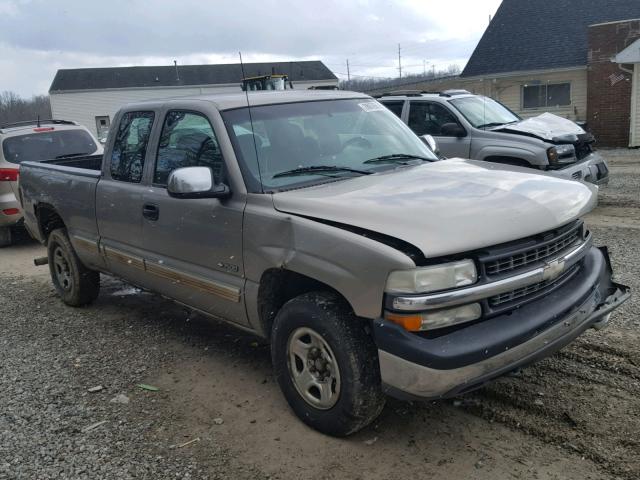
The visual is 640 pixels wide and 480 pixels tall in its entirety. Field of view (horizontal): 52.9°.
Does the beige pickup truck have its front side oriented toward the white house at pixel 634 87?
no

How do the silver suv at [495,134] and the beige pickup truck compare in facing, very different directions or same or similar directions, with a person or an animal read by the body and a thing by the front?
same or similar directions

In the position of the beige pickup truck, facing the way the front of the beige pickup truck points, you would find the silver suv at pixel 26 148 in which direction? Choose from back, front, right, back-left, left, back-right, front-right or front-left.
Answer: back

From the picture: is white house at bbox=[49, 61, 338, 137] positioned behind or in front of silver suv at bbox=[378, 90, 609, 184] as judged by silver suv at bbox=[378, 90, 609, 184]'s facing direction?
behind

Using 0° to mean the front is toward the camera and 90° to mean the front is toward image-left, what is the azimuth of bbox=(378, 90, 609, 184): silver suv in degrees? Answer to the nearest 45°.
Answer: approximately 315°

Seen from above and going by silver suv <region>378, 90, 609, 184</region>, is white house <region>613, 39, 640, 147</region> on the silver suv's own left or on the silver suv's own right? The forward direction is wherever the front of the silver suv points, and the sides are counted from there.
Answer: on the silver suv's own left

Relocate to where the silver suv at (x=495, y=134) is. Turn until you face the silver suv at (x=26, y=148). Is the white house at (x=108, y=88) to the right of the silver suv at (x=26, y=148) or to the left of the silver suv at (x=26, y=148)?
right

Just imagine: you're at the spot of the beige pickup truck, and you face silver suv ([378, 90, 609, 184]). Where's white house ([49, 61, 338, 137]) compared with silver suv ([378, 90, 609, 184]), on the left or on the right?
left

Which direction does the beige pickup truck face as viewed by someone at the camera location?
facing the viewer and to the right of the viewer

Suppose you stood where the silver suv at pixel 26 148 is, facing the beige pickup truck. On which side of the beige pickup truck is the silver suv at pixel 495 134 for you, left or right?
left

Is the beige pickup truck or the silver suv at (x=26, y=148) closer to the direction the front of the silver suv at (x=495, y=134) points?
the beige pickup truck

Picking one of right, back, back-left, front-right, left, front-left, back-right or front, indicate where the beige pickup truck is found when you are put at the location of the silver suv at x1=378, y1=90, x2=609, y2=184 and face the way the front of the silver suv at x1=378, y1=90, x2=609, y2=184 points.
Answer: front-right

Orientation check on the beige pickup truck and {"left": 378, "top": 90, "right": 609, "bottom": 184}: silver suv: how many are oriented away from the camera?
0

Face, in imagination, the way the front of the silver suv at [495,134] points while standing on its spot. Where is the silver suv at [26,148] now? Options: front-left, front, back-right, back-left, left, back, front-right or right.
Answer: back-right

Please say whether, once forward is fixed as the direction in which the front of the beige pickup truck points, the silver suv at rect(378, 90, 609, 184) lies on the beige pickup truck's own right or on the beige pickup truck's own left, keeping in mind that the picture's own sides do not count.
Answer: on the beige pickup truck's own left

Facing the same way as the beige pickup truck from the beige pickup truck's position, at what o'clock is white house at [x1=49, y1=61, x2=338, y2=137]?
The white house is roughly at 7 o'clock from the beige pickup truck.
